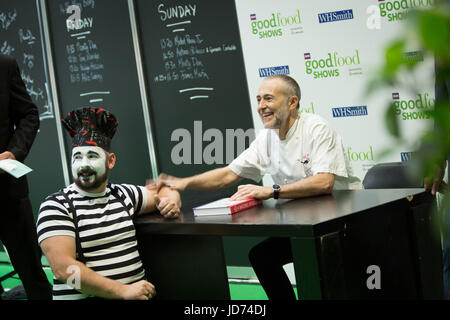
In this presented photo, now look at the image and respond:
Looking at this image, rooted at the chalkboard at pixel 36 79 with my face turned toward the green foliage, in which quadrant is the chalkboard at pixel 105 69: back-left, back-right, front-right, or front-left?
front-left

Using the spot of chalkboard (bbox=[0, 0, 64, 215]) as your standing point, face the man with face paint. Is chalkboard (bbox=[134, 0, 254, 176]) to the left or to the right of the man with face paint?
left

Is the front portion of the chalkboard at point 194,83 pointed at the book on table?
yes

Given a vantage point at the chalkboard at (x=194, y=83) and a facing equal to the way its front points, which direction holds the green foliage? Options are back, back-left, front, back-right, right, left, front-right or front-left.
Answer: front

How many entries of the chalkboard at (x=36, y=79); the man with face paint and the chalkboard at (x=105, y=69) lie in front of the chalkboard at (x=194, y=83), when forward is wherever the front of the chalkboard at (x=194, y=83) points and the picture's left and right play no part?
1

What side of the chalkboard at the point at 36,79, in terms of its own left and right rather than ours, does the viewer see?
front

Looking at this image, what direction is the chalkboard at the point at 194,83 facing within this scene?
toward the camera

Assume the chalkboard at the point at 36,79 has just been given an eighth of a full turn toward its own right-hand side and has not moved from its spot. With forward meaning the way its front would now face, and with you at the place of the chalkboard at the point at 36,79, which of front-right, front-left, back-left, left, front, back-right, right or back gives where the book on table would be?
front-left

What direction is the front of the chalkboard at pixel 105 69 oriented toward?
toward the camera

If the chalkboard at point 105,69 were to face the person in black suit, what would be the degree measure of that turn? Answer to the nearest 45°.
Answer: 0° — it already faces them

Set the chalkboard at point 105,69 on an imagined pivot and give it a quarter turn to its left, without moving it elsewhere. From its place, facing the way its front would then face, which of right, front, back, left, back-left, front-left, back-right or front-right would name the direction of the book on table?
right

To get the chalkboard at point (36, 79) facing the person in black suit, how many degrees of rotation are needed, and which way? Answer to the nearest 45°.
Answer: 0° — it already faces them

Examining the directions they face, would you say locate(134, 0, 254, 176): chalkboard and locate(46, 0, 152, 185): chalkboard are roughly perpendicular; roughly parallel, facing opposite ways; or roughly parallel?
roughly parallel
